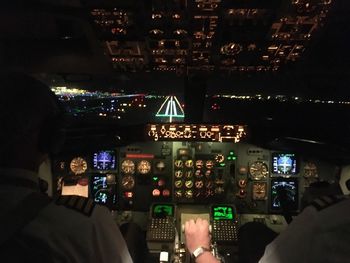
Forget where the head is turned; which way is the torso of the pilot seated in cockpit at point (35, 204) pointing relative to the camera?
away from the camera

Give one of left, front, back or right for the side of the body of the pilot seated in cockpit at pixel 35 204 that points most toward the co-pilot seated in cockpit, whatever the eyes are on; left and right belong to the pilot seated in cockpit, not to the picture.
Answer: right
